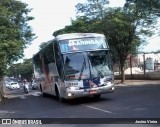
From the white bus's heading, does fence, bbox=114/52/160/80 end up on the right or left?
on its left

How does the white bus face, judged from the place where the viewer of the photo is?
facing the viewer and to the right of the viewer

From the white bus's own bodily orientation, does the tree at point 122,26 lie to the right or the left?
on its left
